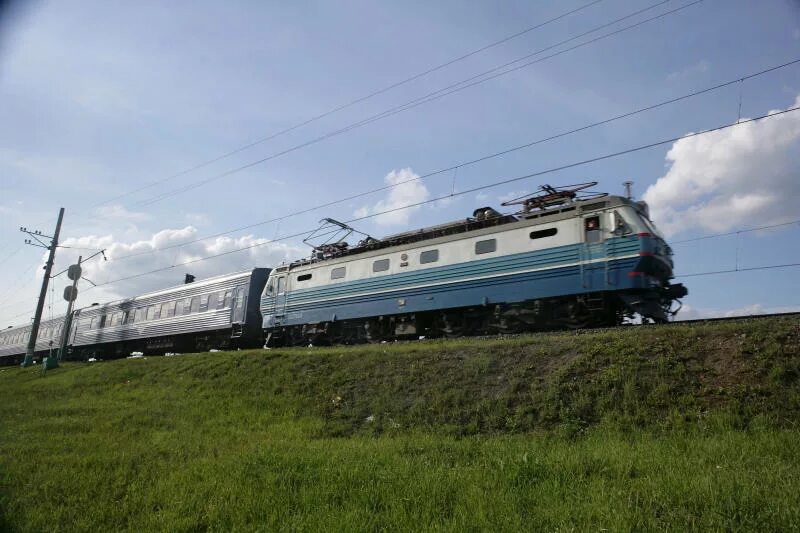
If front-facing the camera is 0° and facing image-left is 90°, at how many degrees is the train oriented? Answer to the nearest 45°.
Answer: approximately 315°

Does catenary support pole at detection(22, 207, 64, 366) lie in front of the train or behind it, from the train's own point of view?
behind
